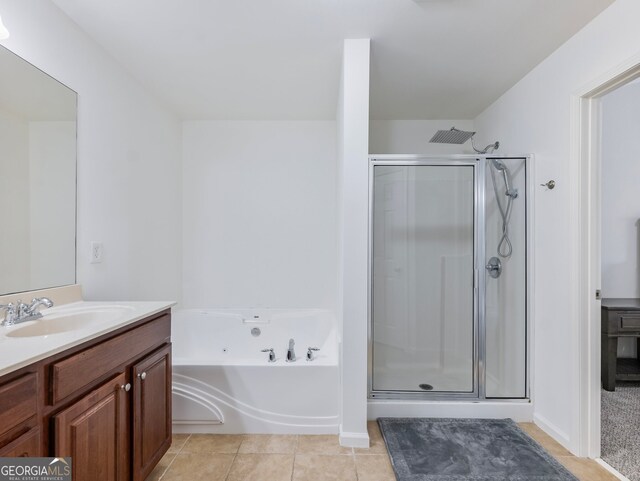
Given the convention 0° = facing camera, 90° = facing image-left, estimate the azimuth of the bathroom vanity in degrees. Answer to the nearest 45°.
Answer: approximately 315°

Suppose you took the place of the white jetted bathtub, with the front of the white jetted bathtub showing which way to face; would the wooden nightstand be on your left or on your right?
on your left

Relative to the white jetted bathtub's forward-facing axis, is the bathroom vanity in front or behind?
in front

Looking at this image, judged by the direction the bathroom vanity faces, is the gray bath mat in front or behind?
in front

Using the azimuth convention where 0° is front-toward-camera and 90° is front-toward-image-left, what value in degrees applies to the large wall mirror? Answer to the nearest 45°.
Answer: approximately 315°

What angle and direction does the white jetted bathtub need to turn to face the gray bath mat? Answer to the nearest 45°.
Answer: approximately 90° to its left

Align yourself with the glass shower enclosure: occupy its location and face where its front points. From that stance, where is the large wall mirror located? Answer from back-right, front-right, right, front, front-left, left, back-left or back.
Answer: front-right

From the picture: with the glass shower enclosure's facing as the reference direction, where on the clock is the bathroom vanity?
The bathroom vanity is roughly at 1 o'clock from the glass shower enclosure.

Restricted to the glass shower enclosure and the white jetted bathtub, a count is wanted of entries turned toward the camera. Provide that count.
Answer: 2

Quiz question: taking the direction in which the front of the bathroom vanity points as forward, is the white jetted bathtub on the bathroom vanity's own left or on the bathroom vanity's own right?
on the bathroom vanity's own left
